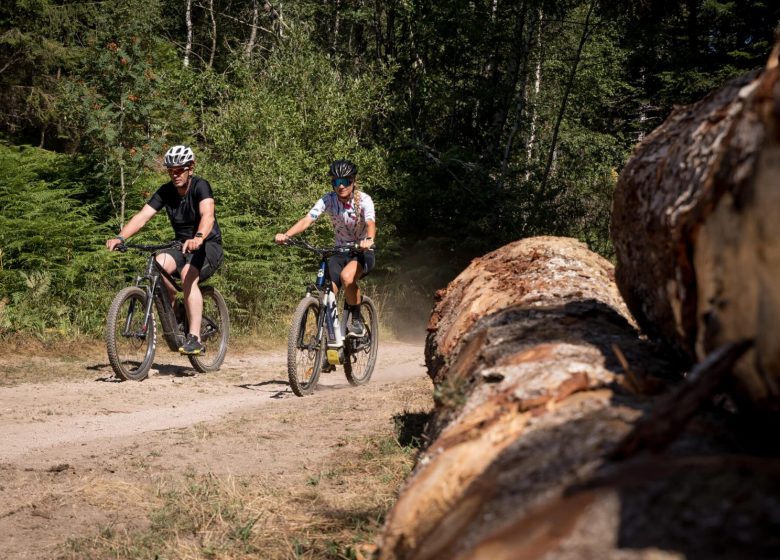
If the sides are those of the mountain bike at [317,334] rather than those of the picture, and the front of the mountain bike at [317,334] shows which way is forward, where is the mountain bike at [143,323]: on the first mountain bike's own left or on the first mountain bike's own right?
on the first mountain bike's own right

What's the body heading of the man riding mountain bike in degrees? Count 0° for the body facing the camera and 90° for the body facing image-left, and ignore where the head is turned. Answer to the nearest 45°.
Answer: approximately 45°

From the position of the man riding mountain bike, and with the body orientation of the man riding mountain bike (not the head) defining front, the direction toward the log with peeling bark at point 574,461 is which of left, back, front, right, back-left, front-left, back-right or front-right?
front-left

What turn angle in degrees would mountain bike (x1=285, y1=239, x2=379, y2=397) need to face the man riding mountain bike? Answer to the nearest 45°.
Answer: approximately 90° to its right

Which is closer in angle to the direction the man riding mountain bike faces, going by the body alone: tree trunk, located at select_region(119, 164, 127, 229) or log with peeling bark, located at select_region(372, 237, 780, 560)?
the log with peeling bark

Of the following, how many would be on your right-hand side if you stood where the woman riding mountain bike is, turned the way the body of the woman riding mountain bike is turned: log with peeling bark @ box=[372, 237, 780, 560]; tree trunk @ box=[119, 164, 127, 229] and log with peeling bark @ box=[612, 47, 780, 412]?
1

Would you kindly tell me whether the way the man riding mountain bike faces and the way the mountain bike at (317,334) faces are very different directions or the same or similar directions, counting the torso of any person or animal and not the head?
same or similar directions

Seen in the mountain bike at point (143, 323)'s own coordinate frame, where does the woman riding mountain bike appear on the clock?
The woman riding mountain bike is roughly at 8 o'clock from the mountain bike.

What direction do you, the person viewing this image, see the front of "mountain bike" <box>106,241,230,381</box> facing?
facing the viewer and to the left of the viewer

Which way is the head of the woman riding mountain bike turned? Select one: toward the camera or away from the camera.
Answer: toward the camera

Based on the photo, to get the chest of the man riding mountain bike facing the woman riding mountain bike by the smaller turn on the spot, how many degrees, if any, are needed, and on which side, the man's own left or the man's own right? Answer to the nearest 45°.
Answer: approximately 90° to the man's own left

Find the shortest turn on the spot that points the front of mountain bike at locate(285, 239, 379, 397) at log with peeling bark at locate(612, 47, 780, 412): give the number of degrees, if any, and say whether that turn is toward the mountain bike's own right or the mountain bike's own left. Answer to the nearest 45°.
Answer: approximately 45° to the mountain bike's own left

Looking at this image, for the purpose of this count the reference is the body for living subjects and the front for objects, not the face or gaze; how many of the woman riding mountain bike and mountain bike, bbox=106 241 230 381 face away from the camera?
0
